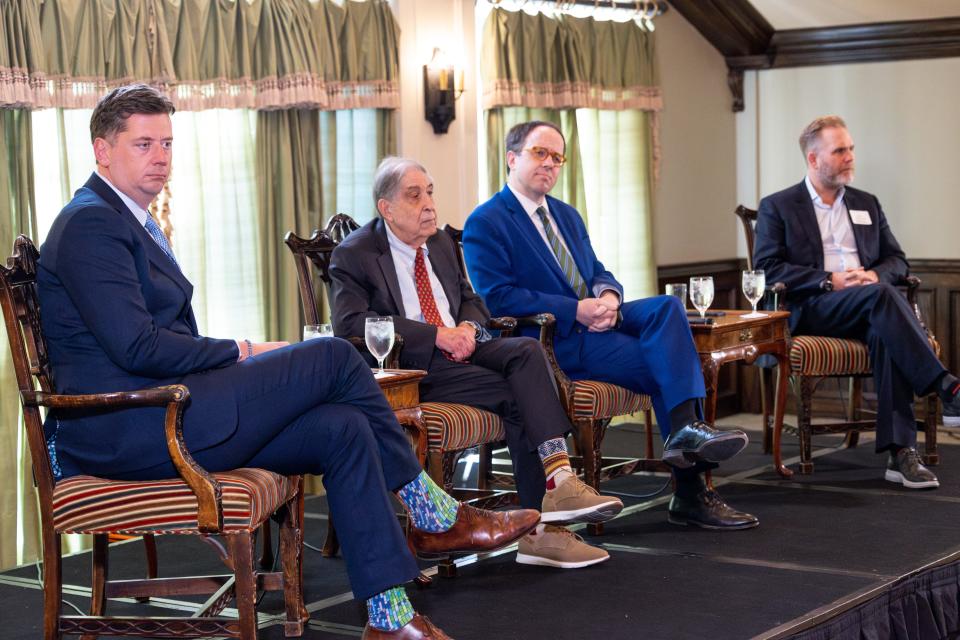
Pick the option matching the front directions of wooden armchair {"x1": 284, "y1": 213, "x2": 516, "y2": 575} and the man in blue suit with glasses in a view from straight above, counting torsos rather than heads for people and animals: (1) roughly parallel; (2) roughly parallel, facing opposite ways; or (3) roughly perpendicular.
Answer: roughly parallel

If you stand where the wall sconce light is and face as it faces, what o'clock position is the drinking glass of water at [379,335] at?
The drinking glass of water is roughly at 12 o'clock from the wall sconce light.

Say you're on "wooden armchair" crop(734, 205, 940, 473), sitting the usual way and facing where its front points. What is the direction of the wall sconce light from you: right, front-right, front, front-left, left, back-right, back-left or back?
back-right

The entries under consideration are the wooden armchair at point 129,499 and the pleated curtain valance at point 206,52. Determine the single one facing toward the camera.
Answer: the pleated curtain valance

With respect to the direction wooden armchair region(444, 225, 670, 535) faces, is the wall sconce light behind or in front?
behind

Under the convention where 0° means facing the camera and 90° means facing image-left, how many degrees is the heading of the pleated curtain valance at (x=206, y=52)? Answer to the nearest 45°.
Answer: approximately 0°

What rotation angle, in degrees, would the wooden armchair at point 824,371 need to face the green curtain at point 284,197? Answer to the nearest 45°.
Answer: approximately 135° to its right

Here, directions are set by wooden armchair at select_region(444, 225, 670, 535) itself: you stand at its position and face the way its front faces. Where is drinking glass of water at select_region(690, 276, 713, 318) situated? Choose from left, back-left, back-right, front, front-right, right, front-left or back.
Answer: left

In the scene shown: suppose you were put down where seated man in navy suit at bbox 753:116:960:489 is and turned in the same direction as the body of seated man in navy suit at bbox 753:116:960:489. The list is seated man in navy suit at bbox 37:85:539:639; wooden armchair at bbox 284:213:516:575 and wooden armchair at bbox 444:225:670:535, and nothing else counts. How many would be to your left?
0

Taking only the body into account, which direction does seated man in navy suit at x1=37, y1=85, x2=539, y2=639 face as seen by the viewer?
to the viewer's right

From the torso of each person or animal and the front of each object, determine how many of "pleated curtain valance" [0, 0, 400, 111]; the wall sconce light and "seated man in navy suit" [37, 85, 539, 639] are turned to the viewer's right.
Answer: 1

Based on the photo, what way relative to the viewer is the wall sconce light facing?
toward the camera

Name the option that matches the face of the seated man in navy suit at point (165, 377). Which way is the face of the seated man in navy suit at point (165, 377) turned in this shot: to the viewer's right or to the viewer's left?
to the viewer's right

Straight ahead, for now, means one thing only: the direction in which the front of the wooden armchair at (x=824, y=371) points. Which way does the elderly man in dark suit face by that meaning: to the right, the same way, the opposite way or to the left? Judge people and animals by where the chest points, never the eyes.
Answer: the same way

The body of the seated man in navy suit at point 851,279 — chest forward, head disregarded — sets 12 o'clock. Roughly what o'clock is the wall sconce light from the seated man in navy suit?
The wall sconce light is roughly at 4 o'clock from the seated man in navy suit.

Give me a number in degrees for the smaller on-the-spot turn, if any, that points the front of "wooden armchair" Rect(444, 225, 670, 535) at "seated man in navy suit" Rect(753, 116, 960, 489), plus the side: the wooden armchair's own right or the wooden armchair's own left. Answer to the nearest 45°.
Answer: approximately 90° to the wooden armchair's own left

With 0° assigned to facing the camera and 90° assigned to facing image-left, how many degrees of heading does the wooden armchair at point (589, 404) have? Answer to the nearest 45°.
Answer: approximately 315°

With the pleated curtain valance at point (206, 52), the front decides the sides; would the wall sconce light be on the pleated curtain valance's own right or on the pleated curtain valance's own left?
on the pleated curtain valance's own left

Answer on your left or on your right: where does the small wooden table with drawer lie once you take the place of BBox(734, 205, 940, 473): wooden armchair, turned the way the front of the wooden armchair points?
on your right
